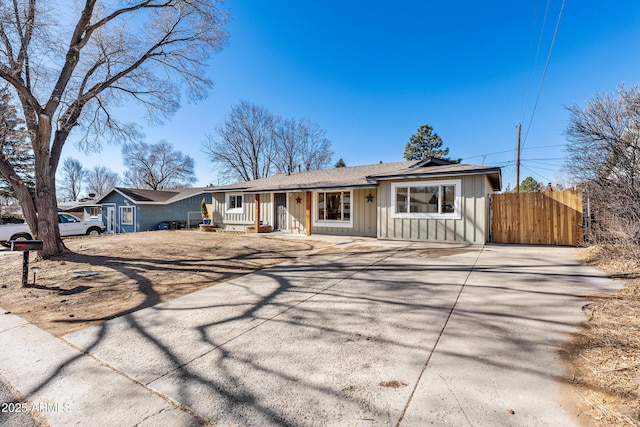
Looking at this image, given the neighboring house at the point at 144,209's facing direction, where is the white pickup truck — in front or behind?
in front

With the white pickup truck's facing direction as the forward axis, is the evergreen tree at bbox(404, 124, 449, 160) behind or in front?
in front

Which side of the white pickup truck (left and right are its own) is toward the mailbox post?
right

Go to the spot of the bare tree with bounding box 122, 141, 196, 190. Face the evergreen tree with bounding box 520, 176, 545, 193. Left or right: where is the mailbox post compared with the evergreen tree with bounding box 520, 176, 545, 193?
right

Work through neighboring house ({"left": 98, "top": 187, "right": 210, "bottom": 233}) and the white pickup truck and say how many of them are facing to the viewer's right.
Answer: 1

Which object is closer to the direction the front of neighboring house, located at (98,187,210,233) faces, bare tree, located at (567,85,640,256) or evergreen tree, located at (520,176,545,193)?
the bare tree

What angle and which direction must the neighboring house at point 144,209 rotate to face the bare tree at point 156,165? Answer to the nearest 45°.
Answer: approximately 135° to its right

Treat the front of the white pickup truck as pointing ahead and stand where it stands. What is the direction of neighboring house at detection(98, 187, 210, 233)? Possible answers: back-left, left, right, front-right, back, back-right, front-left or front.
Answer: front-left

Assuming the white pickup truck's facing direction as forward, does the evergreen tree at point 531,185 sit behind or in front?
in front

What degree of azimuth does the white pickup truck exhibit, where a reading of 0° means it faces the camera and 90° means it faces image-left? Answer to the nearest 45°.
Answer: approximately 270°

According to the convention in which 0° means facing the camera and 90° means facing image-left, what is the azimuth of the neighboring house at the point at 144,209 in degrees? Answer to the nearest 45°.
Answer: approximately 45°

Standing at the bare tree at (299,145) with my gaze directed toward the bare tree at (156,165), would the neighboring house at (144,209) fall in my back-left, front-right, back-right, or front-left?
front-left
